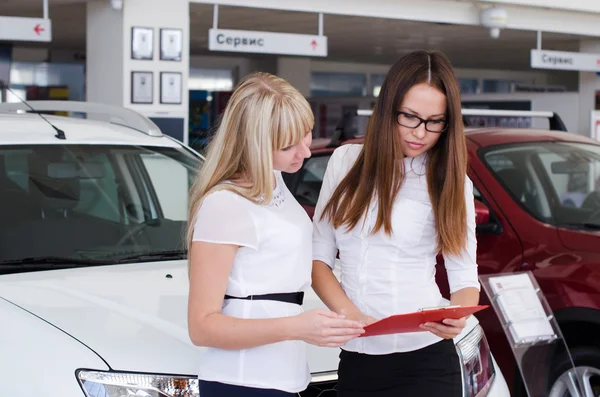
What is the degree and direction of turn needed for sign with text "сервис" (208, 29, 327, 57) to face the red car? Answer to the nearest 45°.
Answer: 0° — it already faces it

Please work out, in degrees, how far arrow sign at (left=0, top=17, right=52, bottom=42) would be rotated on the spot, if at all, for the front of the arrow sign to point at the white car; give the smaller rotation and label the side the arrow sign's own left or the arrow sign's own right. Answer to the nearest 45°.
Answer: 0° — it already faces it

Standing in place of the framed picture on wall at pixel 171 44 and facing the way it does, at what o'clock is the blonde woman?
The blonde woman is roughly at 12 o'clock from the framed picture on wall.

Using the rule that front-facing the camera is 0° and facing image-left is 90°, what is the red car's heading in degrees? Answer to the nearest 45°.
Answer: approximately 315°

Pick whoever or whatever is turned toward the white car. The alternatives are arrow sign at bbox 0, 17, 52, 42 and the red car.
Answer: the arrow sign

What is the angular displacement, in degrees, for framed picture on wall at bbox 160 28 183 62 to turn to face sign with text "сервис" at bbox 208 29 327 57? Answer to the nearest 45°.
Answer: approximately 90° to its left

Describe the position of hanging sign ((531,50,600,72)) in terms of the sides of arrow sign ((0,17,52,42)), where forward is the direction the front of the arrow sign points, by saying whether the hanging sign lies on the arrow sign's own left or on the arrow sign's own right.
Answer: on the arrow sign's own left

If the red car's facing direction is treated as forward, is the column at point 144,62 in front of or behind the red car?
behind

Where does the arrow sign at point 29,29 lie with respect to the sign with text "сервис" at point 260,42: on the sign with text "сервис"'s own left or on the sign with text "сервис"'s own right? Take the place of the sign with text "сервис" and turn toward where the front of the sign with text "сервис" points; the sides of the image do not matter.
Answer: on the sign with text "сервис"'s own right
